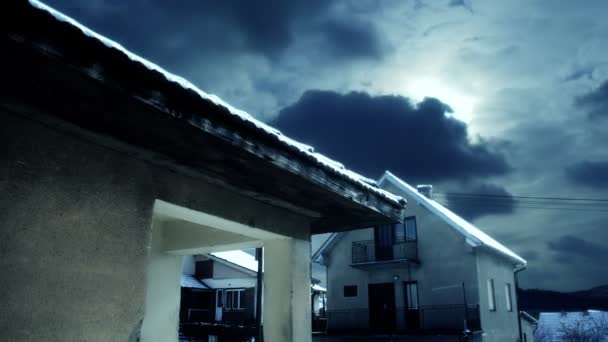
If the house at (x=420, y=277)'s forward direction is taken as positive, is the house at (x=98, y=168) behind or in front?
in front

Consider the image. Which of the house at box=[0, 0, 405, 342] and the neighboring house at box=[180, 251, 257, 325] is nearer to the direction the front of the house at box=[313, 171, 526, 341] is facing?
the house

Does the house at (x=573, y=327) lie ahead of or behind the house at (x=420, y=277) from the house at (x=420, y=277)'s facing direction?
behind

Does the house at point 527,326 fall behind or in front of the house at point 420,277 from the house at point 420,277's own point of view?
behind

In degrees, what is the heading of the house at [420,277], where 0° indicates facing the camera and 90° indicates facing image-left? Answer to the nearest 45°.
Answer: approximately 45°

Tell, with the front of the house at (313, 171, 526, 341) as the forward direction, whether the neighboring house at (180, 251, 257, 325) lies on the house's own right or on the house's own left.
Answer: on the house's own right

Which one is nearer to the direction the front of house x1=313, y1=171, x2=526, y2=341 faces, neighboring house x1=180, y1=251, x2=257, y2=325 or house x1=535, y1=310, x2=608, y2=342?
the neighboring house

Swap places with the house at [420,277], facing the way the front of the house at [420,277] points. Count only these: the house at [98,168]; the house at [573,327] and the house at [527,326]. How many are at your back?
2

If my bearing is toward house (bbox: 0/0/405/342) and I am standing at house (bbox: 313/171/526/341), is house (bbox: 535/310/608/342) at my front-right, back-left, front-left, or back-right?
back-left

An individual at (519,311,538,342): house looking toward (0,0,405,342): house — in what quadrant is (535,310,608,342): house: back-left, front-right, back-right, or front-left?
back-left
